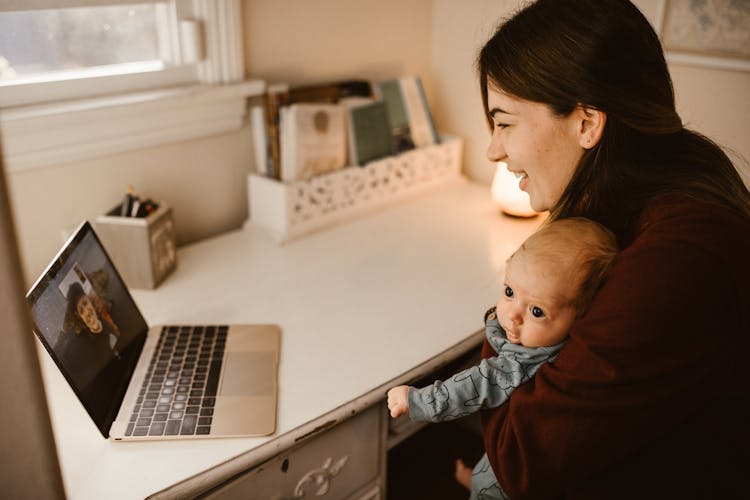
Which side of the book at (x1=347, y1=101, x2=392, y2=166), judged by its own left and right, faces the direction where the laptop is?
right

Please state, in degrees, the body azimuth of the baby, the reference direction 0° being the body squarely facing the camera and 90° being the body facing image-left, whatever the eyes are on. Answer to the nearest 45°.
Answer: approximately 45°

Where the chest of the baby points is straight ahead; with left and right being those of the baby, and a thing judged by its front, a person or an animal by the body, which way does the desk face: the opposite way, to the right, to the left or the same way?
to the left

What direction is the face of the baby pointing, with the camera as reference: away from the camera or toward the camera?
toward the camera

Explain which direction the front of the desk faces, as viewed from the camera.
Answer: facing the viewer and to the right of the viewer

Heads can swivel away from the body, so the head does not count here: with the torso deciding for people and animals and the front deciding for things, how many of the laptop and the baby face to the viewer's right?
1

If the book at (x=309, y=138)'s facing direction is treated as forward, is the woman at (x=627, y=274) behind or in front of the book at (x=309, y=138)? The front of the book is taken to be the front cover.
in front

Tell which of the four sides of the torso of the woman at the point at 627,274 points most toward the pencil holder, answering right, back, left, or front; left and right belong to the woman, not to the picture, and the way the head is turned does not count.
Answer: front

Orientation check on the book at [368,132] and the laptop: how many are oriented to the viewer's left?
0

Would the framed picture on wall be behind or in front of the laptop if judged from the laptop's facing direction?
in front

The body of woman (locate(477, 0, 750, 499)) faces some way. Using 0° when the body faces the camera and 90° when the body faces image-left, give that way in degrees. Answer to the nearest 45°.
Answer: approximately 90°

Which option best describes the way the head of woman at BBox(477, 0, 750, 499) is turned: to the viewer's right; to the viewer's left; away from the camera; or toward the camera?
to the viewer's left

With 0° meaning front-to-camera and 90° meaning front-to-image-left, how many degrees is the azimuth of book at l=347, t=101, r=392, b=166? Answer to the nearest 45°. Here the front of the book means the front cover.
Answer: approximately 315°

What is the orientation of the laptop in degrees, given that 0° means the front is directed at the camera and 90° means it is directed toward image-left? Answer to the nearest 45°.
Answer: approximately 270°
